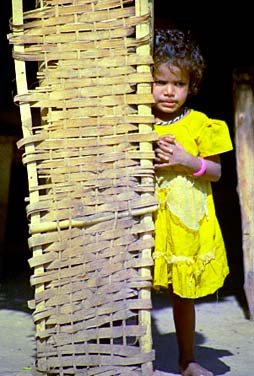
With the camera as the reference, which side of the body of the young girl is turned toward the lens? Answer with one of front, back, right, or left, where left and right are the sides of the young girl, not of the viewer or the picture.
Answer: front

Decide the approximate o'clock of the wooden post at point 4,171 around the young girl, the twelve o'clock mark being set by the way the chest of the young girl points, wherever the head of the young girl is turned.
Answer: The wooden post is roughly at 5 o'clock from the young girl.

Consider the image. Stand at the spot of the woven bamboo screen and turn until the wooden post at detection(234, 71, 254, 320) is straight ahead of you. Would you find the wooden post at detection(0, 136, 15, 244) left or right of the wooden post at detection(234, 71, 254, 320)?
left

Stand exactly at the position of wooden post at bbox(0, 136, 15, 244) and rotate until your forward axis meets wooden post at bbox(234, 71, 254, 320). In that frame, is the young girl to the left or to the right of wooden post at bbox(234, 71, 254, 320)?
right

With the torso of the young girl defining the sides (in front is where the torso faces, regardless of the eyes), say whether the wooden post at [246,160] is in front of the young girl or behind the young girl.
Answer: behind
